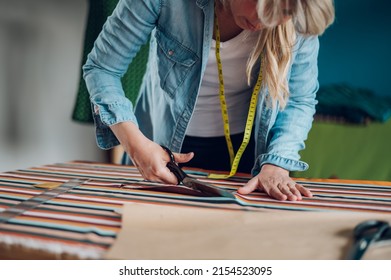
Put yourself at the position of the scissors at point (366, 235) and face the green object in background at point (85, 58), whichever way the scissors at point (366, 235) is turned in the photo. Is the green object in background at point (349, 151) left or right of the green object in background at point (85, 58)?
right

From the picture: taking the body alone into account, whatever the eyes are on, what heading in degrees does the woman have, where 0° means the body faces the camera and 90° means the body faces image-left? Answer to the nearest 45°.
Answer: approximately 0°

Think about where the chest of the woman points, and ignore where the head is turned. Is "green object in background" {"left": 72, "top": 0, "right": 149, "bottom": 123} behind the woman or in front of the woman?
behind

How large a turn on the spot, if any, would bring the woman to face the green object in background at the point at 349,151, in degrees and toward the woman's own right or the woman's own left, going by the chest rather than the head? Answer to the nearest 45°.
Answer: approximately 135° to the woman's own left

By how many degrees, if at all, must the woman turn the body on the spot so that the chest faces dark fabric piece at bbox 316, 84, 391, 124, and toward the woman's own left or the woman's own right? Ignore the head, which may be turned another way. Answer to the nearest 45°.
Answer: approximately 135° to the woman's own left
